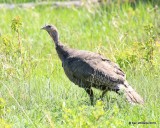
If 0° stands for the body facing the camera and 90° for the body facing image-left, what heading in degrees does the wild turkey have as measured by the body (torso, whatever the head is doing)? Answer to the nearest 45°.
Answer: approximately 90°
